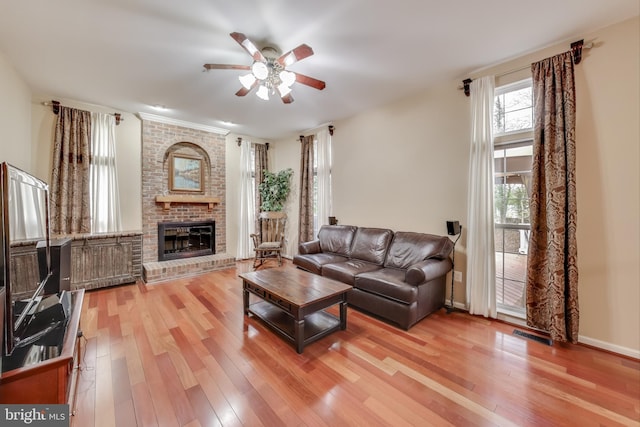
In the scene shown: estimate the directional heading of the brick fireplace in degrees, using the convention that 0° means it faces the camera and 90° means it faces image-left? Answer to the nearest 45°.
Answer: approximately 315°

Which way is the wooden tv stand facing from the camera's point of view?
to the viewer's right

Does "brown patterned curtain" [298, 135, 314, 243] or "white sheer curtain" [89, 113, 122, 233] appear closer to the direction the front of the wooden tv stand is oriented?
the brown patterned curtain

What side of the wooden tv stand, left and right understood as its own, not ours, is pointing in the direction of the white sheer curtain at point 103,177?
left

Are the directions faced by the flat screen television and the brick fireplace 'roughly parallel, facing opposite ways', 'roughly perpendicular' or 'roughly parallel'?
roughly perpendicular

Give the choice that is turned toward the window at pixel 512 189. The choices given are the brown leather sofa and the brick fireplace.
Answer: the brick fireplace

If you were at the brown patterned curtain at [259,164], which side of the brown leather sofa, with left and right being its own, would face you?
right

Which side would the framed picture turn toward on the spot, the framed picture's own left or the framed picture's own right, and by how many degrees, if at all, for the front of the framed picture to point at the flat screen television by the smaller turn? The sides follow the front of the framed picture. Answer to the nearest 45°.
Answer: approximately 45° to the framed picture's own right

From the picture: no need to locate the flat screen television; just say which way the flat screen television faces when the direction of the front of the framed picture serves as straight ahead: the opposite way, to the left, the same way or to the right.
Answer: to the left
